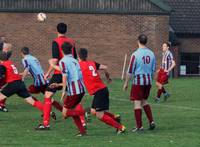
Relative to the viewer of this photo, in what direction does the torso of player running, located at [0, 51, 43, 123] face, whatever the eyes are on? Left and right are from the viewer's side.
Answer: facing away from the viewer and to the left of the viewer

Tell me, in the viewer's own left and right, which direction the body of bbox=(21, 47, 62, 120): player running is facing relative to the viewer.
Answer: facing away from the viewer and to the left of the viewer

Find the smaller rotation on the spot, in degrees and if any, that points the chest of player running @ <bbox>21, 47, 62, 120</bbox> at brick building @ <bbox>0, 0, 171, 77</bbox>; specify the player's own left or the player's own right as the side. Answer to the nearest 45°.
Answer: approximately 45° to the player's own right

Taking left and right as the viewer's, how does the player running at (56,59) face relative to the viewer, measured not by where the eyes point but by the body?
facing away from the viewer and to the left of the viewer

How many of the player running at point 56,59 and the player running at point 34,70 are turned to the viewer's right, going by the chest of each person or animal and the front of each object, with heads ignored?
0

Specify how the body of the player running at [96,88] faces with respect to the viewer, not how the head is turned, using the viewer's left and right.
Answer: facing away from the viewer and to the left of the viewer

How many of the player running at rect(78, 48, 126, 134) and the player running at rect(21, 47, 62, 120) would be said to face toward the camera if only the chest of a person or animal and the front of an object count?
0

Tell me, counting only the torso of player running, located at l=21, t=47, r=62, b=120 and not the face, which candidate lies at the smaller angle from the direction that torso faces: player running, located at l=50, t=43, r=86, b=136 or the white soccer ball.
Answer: the white soccer ball

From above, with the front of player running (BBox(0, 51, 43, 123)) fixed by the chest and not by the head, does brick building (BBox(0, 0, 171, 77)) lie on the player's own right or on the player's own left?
on the player's own right

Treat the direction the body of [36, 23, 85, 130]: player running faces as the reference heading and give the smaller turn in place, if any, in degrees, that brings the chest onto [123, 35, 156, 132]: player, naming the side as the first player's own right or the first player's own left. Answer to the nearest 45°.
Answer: approximately 135° to the first player's own right

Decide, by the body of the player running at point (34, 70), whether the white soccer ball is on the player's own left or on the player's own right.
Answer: on the player's own right
